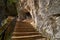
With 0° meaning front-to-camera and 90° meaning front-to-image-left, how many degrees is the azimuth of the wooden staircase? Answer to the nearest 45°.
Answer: approximately 0°
